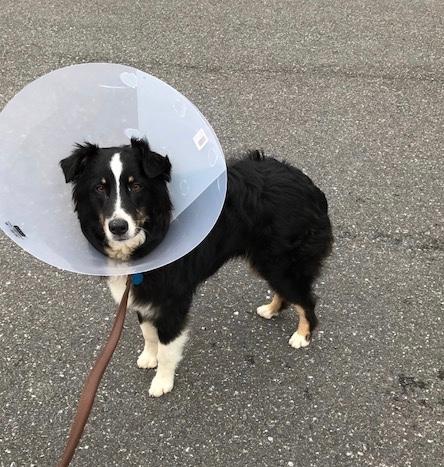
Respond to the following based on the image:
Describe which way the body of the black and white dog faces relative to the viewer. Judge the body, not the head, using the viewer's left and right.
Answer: facing the viewer and to the left of the viewer
